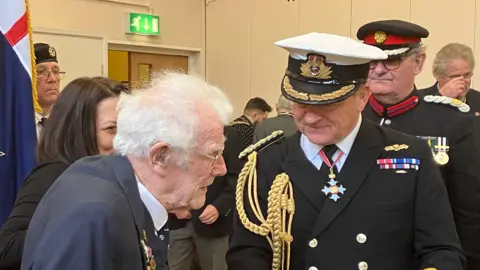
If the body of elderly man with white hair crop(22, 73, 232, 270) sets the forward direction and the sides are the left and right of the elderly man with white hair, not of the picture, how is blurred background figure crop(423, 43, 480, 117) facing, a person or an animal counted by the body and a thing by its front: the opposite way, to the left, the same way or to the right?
to the right

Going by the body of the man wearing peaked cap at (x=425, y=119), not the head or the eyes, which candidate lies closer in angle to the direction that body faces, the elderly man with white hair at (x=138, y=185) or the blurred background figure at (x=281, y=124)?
the elderly man with white hair

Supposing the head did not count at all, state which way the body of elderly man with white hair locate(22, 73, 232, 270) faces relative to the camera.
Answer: to the viewer's right

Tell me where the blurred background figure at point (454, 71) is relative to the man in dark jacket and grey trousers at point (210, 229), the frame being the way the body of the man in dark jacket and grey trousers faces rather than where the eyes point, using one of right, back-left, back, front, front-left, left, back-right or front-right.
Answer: back-left

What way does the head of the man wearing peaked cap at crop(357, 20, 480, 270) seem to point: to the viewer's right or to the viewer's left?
to the viewer's left

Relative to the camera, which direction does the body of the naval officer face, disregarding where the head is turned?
toward the camera

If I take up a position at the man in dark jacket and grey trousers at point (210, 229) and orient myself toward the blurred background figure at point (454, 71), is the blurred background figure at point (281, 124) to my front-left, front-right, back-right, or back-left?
front-left

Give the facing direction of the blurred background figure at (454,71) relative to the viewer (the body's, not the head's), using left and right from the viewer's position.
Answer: facing the viewer and to the right of the viewer

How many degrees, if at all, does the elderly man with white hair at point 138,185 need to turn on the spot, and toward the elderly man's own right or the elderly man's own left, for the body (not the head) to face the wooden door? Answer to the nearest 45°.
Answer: approximately 90° to the elderly man's own left

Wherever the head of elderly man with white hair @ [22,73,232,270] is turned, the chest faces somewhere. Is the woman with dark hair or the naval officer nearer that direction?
the naval officer

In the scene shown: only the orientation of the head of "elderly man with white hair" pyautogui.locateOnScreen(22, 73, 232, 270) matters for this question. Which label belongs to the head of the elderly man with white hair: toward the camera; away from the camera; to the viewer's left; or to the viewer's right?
to the viewer's right

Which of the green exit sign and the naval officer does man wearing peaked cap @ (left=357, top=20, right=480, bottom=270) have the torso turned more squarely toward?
the naval officer

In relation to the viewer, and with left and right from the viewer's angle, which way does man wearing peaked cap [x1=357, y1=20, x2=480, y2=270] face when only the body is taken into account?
facing the viewer and to the left of the viewer

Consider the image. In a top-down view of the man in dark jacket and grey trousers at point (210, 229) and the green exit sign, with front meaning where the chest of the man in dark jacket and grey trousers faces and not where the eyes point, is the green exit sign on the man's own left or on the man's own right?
on the man's own right

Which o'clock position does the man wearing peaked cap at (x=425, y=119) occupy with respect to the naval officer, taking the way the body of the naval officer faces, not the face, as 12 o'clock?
The man wearing peaked cap is roughly at 7 o'clock from the naval officer.
